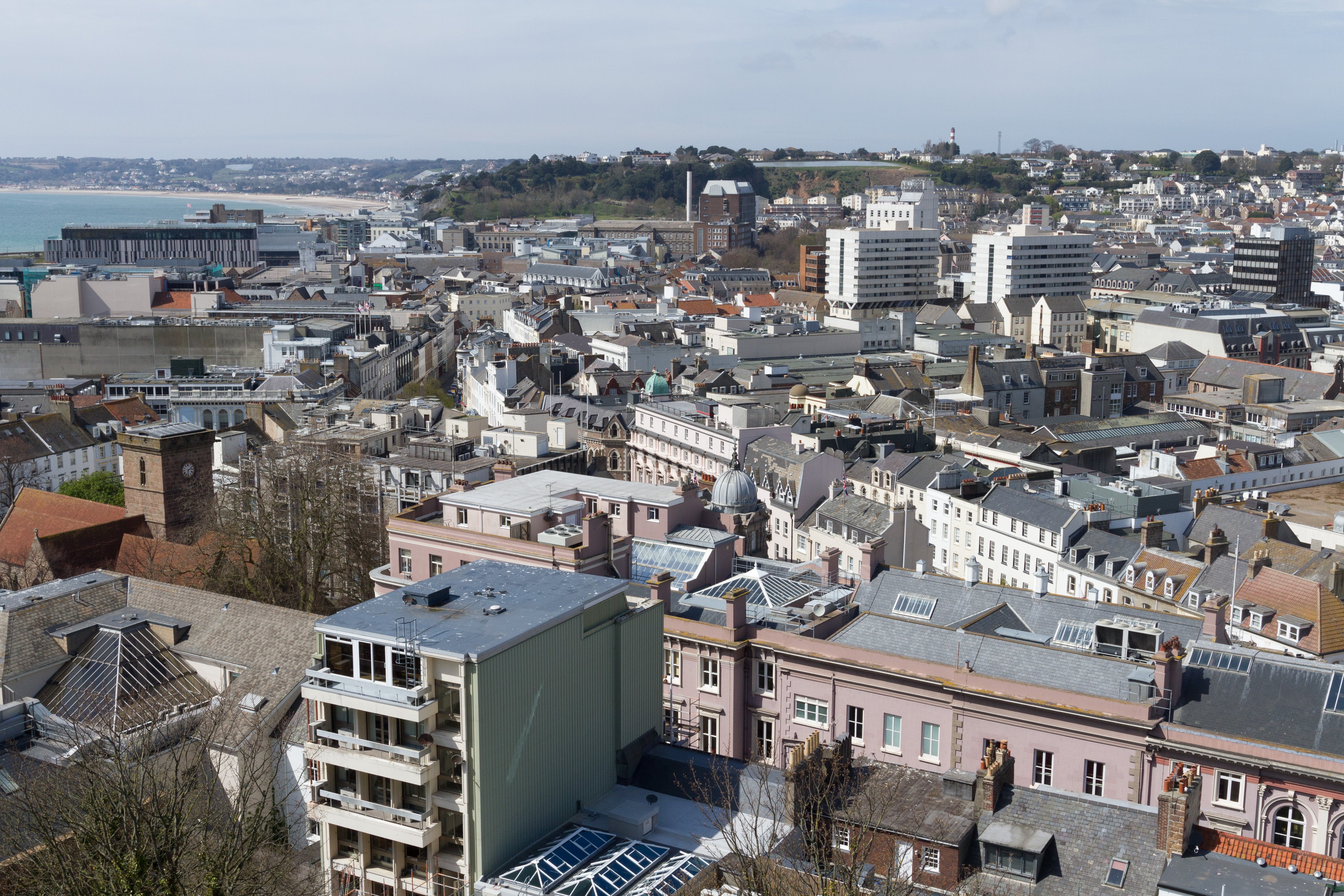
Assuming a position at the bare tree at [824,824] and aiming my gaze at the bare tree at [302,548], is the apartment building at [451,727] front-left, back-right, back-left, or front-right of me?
front-left

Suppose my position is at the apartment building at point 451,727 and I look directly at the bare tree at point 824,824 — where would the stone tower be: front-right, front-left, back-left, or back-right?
back-left

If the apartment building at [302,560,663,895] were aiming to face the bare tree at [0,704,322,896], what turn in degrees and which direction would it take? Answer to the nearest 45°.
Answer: approximately 45° to its right

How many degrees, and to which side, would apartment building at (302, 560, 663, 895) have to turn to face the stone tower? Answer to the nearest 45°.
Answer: approximately 135° to its right

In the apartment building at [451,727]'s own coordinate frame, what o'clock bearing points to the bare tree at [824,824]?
The bare tree is roughly at 8 o'clock from the apartment building.

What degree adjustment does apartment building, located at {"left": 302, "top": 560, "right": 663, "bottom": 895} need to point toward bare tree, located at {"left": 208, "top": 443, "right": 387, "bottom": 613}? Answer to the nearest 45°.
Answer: approximately 135° to its right
